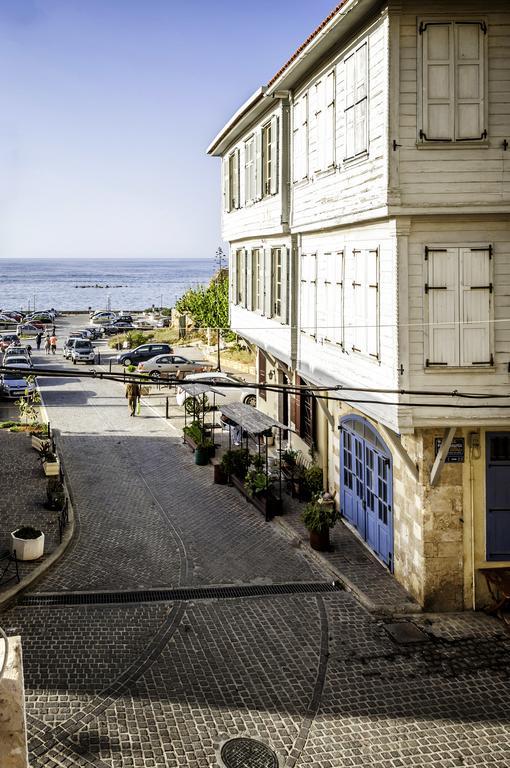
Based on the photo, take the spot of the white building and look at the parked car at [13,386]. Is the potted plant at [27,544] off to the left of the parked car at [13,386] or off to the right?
left

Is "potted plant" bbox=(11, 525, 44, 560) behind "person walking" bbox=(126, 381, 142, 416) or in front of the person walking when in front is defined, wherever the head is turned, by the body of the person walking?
behind

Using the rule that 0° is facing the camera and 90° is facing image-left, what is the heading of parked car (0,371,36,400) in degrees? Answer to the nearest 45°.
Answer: approximately 0°

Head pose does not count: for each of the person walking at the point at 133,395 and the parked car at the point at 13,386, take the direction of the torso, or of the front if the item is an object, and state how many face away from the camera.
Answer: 1

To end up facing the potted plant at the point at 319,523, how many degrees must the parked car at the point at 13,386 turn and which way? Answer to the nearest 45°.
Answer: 0° — it already faces it

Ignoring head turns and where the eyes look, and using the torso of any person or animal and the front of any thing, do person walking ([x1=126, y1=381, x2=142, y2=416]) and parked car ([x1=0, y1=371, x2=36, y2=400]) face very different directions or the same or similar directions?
very different directions

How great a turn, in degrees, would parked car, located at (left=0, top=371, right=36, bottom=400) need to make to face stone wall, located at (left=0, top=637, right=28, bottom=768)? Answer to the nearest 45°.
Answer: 0° — it already faces it

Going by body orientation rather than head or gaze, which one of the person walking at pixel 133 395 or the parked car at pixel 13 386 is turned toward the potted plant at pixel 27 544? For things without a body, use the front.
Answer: the parked car

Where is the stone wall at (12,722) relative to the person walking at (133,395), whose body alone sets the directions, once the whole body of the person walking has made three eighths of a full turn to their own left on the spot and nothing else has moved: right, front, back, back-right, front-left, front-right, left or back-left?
front-left
